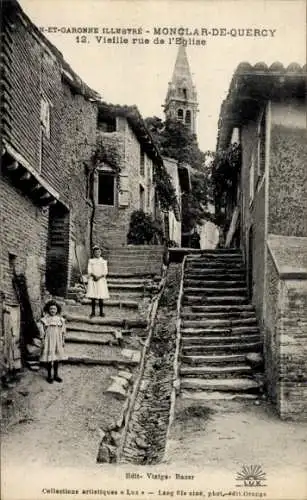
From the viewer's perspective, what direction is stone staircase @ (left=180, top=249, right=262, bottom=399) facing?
toward the camera

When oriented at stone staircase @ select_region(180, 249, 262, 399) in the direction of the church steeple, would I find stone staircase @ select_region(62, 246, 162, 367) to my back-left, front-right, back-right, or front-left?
front-left

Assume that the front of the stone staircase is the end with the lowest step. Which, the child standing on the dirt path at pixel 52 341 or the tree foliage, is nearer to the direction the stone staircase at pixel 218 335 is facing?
the child standing on the dirt path

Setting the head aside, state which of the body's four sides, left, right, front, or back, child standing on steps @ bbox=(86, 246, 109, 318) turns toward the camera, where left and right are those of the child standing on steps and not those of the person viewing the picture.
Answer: front

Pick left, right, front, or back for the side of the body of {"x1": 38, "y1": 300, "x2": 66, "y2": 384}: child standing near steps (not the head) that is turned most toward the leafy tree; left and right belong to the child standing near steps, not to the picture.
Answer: back

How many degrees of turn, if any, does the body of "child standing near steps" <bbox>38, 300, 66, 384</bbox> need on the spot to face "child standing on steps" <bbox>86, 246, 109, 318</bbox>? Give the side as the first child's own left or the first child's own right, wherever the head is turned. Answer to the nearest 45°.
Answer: approximately 180°

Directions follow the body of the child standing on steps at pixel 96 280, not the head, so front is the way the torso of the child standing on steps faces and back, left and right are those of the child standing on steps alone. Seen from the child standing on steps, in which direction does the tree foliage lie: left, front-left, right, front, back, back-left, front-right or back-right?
back-left

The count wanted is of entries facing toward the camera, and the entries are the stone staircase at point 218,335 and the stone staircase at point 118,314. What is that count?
2

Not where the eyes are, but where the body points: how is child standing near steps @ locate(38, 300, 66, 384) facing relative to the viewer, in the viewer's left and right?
facing the viewer

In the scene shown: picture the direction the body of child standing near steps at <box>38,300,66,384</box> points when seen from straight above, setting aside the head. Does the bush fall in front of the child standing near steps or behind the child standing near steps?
behind
